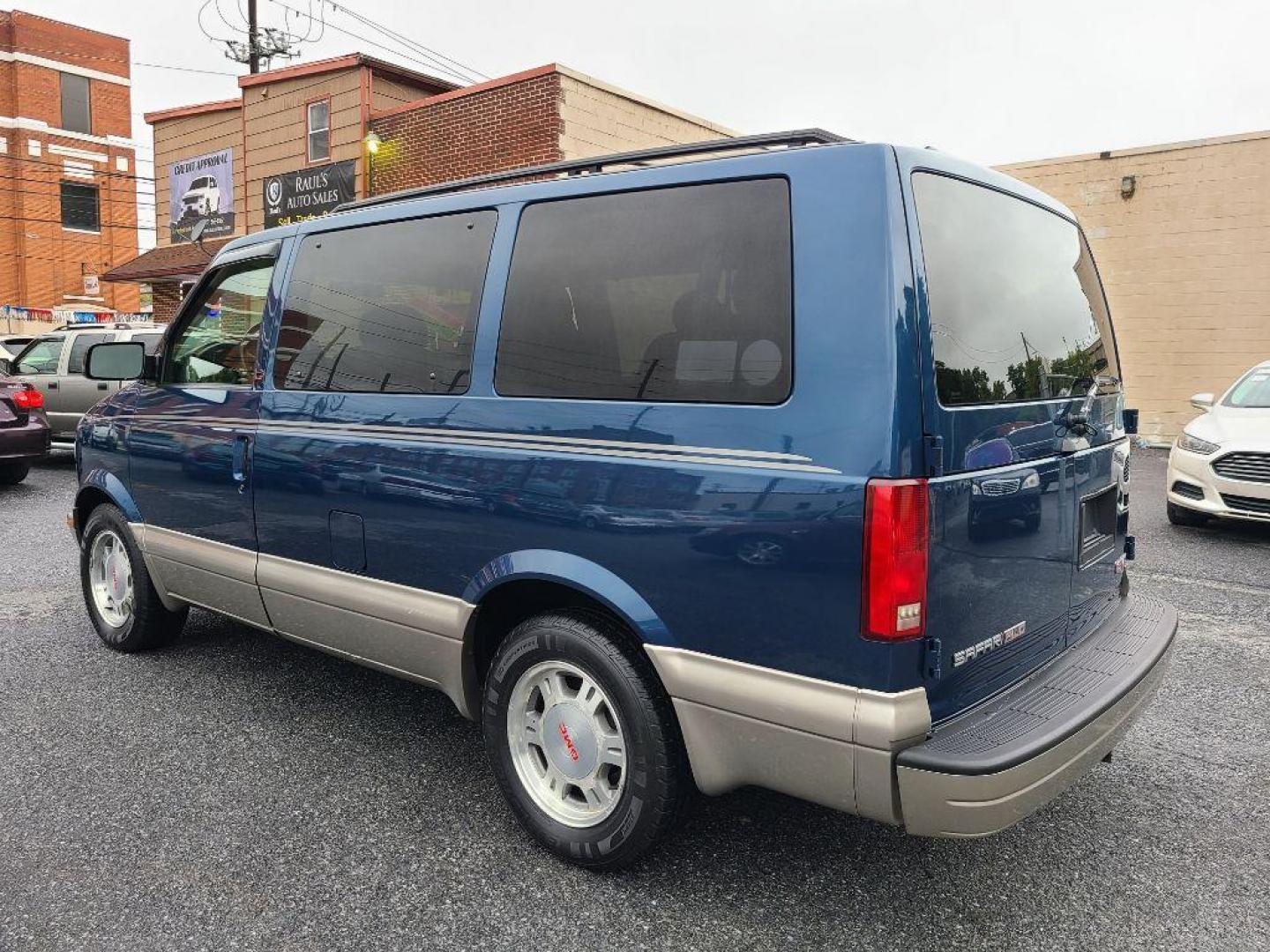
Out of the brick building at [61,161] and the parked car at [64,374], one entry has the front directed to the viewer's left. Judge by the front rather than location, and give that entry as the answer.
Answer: the parked car

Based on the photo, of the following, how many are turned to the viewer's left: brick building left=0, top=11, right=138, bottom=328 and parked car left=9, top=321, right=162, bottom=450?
1

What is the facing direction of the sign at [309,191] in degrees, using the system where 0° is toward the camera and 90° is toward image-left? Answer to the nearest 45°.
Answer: approximately 45°

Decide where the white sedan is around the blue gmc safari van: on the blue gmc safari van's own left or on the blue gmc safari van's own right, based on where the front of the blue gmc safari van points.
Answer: on the blue gmc safari van's own right

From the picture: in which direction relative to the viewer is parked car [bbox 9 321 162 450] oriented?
to the viewer's left

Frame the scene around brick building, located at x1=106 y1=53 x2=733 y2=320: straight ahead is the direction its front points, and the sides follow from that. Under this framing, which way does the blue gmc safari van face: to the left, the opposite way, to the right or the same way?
to the right

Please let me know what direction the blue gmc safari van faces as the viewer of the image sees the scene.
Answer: facing away from the viewer and to the left of the viewer
